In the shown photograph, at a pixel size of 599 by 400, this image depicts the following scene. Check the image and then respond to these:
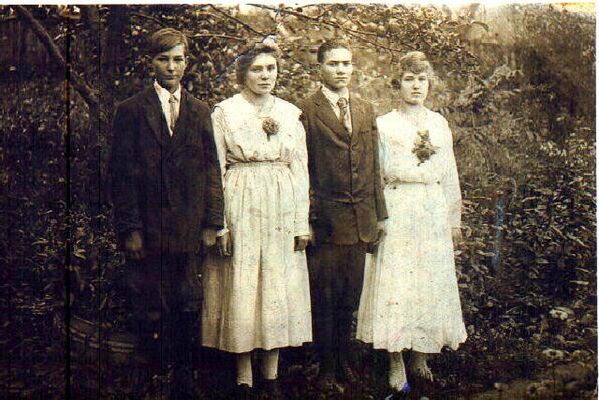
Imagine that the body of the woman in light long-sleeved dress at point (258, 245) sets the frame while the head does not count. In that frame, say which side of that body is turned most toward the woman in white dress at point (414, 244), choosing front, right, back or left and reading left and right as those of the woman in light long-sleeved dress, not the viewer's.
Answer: left

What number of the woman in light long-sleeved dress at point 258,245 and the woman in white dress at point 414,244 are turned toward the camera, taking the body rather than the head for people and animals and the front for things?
2

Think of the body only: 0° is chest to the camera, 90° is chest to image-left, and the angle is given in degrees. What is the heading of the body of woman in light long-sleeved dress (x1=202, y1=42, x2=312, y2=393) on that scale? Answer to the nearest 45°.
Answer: approximately 0°

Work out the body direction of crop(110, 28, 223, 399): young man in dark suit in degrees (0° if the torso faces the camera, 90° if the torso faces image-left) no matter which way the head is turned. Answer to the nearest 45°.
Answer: approximately 0°

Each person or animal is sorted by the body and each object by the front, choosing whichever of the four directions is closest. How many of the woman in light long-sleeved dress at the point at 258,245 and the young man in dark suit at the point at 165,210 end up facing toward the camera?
2

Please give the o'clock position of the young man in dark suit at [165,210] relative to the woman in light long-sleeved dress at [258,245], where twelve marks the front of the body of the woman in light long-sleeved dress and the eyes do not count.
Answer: The young man in dark suit is roughly at 3 o'clock from the woman in light long-sleeved dress.

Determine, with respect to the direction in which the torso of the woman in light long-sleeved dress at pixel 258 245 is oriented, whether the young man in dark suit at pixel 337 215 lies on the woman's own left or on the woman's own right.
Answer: on the woman's own left
